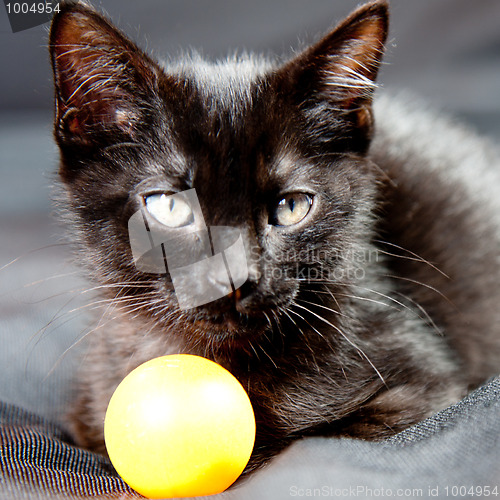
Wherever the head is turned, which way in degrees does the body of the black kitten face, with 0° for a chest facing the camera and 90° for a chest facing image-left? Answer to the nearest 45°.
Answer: approximately 45°
